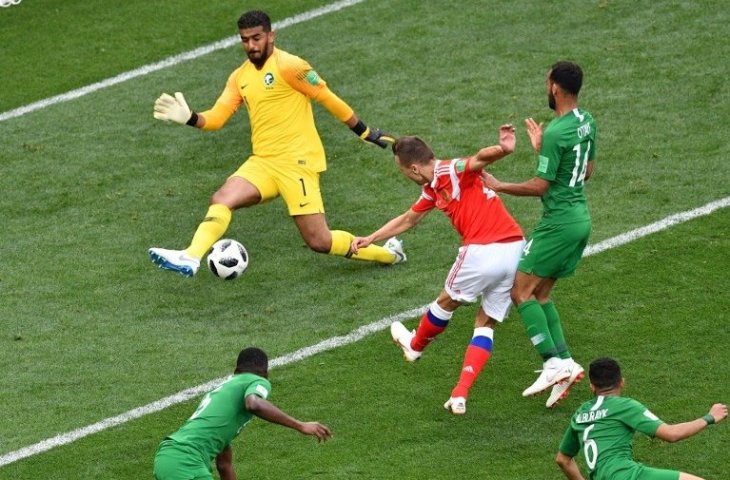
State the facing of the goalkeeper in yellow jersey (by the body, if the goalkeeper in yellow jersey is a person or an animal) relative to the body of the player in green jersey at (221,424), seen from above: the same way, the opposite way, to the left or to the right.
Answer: the opposite way

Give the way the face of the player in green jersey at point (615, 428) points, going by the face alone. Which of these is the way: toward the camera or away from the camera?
away from the camera

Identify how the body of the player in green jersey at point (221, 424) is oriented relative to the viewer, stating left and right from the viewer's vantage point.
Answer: facing away from the viewer and to the right of the viewer

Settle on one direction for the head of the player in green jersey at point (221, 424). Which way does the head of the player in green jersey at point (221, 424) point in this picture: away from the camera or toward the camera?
away from the camera

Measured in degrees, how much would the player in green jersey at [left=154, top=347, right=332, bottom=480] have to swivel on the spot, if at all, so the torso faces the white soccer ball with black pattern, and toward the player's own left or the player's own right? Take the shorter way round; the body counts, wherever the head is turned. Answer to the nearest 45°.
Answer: approximately 45° to the player's own left

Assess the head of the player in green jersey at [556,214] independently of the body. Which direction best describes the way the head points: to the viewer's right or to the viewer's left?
to the viewer's left

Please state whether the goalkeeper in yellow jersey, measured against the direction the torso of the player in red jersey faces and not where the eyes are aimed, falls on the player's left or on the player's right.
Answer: on the player's right

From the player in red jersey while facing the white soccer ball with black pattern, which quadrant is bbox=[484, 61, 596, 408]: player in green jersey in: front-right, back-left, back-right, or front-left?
back-right

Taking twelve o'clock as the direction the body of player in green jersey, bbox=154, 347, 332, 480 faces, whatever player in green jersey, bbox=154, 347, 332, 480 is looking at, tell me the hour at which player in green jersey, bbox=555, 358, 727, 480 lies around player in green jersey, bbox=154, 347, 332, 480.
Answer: player in green jersey, bbox=555, 358, 727, 480 is roughly at 2 o'clock from player in green jersey, bbox=154, 347, 332, 480.
